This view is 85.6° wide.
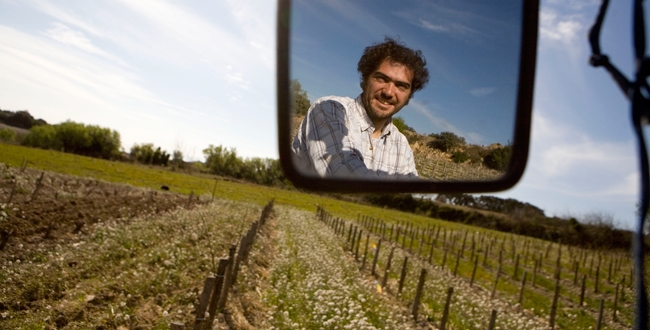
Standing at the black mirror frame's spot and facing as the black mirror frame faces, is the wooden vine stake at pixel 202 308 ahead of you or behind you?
behind

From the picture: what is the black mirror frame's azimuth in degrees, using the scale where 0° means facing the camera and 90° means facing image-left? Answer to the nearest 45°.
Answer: approximately 0°

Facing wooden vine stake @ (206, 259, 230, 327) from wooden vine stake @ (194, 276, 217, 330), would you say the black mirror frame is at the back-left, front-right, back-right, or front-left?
back-right

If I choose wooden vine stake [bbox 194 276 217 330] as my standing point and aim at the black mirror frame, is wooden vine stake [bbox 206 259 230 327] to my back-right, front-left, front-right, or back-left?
back-left

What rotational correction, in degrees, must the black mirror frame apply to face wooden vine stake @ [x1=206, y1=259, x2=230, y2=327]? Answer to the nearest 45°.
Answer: approximately 135° to its right
